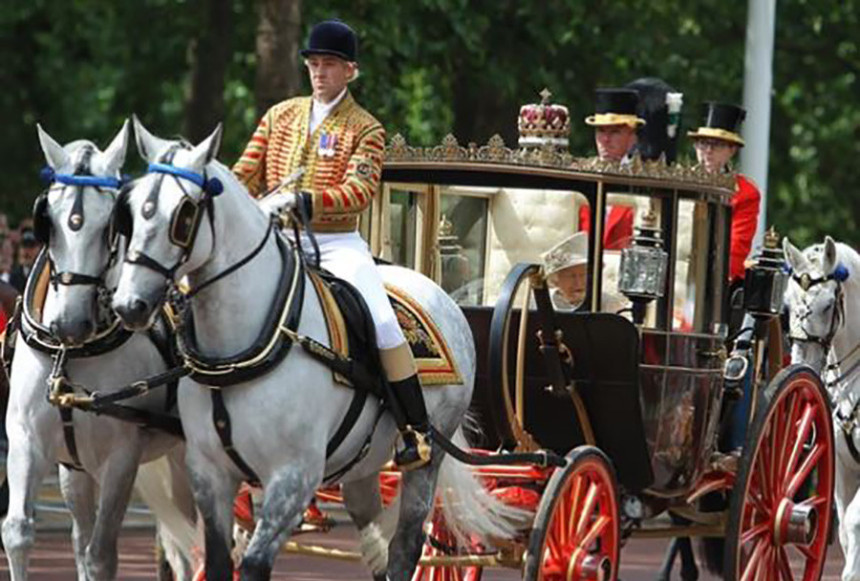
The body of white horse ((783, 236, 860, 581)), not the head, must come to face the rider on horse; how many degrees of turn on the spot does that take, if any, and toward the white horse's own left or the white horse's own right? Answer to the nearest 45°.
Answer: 0° — it already faces them

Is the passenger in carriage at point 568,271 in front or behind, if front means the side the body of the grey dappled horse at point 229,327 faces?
behind

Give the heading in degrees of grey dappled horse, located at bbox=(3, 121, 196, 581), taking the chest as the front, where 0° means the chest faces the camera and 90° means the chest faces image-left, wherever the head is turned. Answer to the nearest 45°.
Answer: approximately 45°

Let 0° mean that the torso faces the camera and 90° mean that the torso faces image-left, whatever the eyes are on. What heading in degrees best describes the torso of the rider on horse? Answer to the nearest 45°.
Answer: approximately 45°

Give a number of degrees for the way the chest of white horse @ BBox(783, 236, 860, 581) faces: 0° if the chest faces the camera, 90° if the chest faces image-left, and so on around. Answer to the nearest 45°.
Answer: approximately 45°

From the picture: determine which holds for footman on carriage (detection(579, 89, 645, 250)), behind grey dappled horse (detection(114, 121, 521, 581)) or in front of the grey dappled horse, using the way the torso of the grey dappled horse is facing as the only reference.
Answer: behind
